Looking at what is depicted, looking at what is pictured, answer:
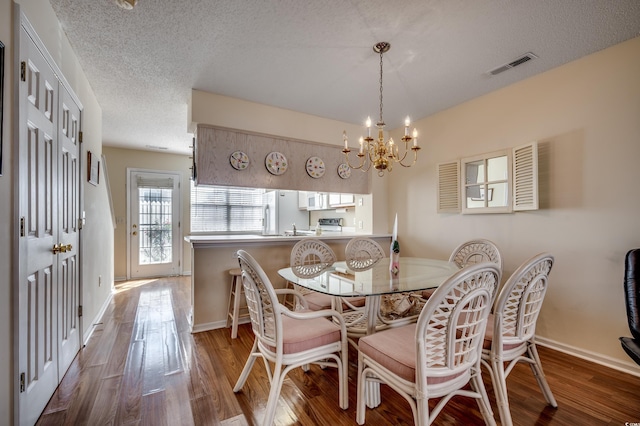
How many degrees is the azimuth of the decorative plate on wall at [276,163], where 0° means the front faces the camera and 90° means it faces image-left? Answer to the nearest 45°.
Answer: approximately 0°

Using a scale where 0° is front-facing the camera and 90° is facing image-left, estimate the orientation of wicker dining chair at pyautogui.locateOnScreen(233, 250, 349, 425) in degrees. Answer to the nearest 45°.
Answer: approximately 225°

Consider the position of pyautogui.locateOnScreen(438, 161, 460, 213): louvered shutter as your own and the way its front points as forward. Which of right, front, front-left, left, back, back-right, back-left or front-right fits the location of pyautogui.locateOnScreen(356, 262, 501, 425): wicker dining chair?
front-left

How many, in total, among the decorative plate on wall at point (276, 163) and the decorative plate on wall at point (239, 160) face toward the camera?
2

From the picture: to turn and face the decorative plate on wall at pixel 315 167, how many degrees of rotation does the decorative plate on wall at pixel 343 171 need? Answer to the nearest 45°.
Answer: approximately 90° to its right

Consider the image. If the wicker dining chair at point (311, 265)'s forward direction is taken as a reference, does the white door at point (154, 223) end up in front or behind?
behind

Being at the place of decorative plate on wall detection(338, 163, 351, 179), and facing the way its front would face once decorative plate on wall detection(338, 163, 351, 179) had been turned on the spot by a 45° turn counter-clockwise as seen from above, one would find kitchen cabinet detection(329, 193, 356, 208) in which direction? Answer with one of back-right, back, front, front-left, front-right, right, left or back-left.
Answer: left

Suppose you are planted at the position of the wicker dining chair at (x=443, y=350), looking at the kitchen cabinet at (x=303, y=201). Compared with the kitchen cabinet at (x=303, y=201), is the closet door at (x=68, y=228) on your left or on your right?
left

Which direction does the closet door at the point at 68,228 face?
to the viewer's right

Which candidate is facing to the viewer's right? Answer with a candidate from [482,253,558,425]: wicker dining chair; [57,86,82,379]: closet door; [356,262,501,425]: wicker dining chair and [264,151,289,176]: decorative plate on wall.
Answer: the closet door

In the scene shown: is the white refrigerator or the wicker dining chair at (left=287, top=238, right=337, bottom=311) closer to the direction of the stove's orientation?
the wicker dining chair
